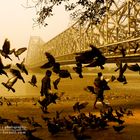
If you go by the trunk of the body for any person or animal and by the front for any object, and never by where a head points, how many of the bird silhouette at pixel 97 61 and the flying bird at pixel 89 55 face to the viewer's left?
0

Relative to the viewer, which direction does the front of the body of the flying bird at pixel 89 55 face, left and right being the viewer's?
facing to the right of the viewer

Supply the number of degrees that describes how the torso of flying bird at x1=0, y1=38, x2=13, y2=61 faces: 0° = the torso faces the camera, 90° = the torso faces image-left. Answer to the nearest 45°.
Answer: approximately 90°

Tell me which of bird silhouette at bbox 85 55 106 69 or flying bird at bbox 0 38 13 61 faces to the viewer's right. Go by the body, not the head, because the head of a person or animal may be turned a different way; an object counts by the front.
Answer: the bird silhouette

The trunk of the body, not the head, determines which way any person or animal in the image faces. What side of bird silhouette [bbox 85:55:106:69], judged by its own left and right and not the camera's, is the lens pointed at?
right

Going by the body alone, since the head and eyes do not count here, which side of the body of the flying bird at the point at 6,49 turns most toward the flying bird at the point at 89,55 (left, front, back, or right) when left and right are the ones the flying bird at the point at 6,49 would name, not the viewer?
back

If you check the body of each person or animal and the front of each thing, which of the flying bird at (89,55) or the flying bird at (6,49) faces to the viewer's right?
the flying bird at (89,55)
